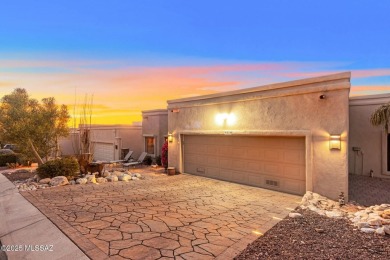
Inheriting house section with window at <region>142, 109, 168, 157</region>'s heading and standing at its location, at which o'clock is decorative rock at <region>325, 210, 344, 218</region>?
The decorative rock is roughly at 10 o'clock from the house section with window.

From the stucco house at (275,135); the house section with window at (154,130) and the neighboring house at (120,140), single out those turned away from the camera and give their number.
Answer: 0

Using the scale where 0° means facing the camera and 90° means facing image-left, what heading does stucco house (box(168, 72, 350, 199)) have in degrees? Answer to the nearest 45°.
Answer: approximately 45°

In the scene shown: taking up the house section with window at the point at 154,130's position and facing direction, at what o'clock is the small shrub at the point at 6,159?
The small shrub is roughly at 2 o'clock from the house section with window.

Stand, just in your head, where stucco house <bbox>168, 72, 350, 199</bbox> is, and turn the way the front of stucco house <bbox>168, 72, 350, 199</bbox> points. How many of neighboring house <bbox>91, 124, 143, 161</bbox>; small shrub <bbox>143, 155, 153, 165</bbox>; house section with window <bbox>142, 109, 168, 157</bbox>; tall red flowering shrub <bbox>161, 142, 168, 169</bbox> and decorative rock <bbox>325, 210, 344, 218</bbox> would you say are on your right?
4

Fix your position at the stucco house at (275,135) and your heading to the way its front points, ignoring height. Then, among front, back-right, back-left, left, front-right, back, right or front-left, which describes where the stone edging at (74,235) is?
front

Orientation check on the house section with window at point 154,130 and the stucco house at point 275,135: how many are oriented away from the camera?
0

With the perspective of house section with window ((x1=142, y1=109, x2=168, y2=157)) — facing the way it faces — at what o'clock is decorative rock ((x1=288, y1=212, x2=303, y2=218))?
The decorative rock is roughly at 10 o'clock from the house section with window.

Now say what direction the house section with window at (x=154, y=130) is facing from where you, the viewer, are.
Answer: facing the viewer and to the left of the viewer

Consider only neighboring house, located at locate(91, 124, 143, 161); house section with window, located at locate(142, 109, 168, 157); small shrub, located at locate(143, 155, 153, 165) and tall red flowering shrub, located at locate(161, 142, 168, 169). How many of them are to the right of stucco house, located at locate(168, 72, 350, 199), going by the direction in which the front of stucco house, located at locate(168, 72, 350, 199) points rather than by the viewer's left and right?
4

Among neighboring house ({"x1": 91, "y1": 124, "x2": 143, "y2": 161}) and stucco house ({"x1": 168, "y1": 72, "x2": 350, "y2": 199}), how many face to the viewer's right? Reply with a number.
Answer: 0

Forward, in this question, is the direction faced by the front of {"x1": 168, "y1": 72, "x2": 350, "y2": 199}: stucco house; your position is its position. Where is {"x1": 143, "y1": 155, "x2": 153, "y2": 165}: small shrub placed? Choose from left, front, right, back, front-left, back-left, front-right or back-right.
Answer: right

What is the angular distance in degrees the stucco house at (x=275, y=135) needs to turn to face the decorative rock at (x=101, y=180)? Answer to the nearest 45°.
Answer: approximately 45° to its right
